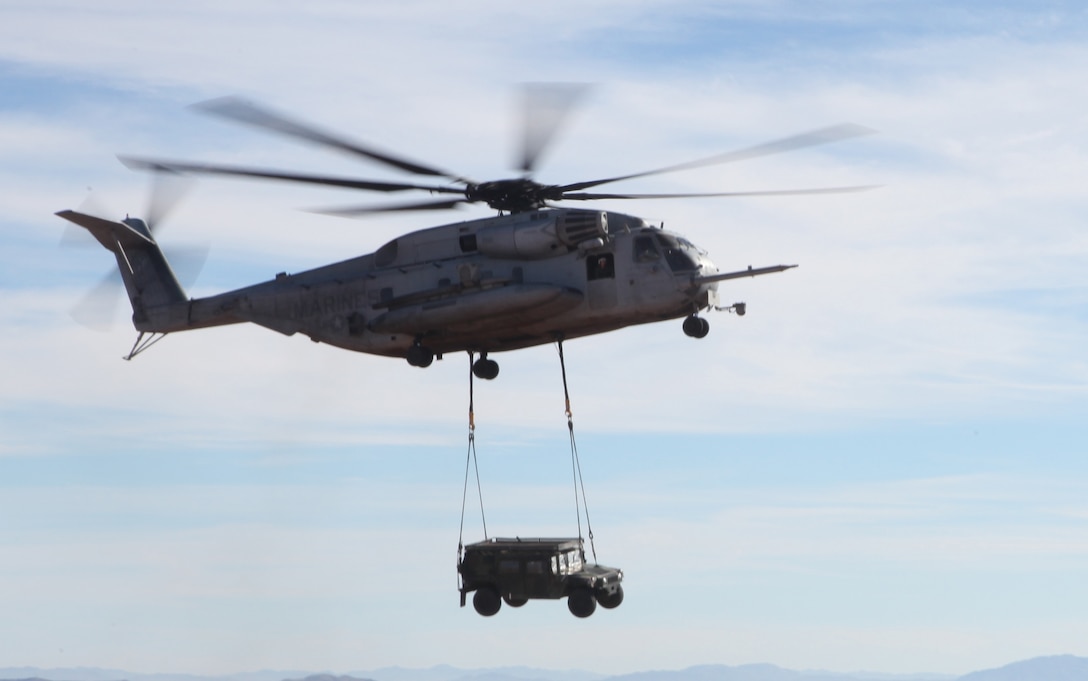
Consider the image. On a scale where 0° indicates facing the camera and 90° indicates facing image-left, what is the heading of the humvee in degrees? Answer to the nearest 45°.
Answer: approximately 315°
